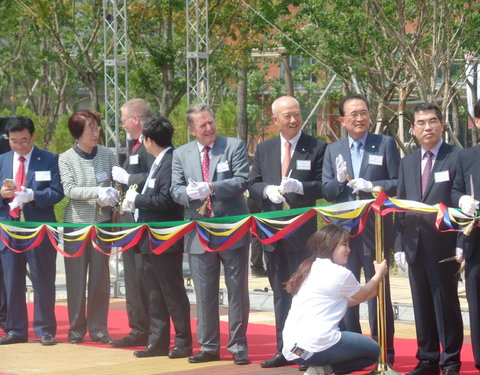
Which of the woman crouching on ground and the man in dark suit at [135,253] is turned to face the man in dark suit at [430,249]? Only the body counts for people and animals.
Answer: the woman crouching on ground

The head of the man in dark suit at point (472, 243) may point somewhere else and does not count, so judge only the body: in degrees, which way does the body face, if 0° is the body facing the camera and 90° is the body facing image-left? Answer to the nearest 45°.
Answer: approximately 0°

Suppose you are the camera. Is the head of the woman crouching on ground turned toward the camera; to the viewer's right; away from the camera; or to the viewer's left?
to the viewer's right

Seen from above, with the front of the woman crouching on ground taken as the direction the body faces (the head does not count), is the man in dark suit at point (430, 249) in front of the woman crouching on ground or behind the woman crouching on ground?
in front

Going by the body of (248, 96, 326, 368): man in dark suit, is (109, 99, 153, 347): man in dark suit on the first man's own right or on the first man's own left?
on the first man's own right

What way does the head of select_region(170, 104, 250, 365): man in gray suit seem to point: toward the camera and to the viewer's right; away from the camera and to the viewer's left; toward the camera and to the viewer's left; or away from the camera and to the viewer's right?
toward the camera and to the viewer's right

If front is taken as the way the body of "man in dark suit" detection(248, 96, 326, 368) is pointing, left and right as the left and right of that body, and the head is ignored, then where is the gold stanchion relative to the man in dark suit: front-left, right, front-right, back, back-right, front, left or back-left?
front-left
